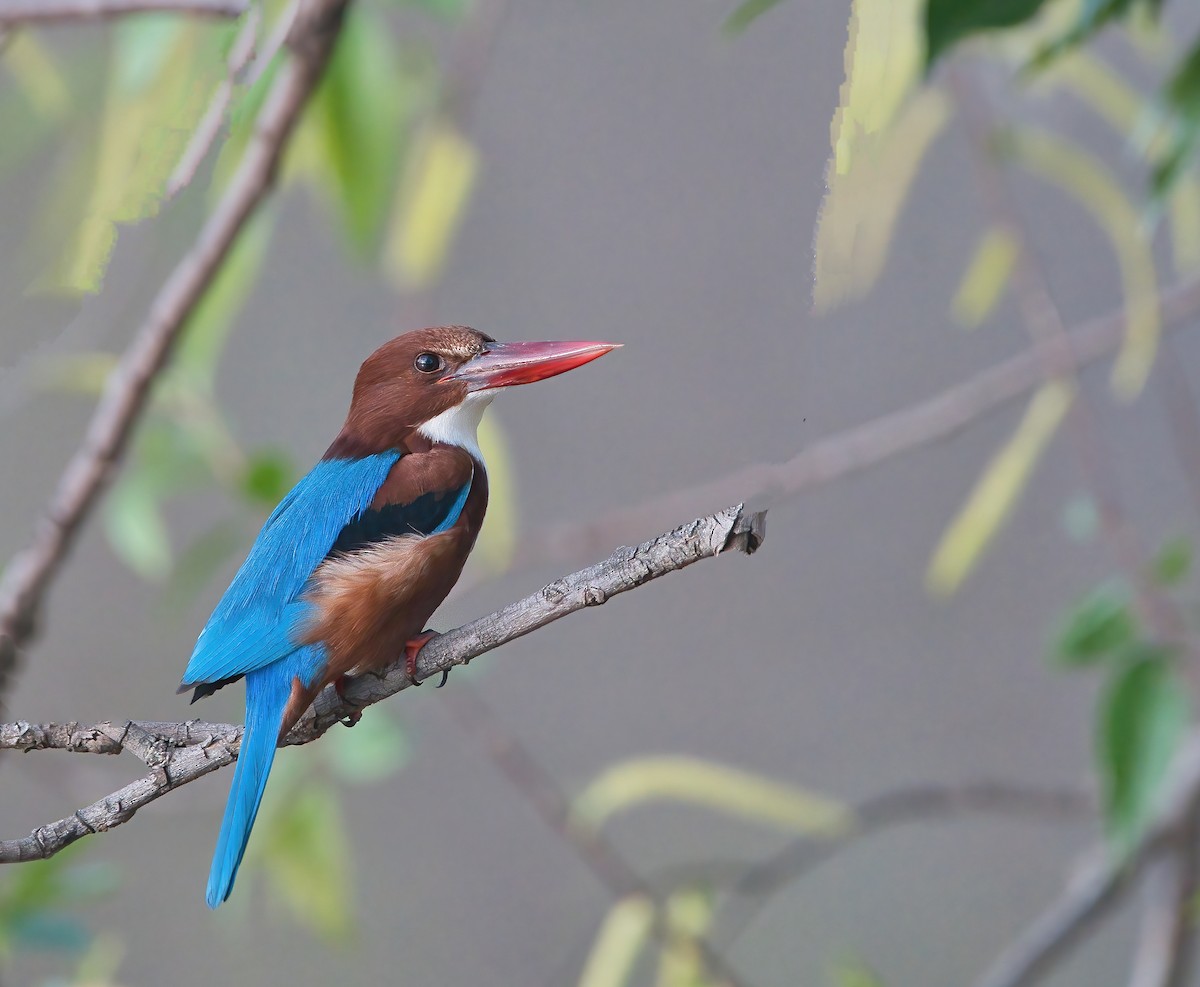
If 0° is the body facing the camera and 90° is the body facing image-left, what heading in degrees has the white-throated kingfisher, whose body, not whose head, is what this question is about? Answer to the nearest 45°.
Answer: approximately 270°
